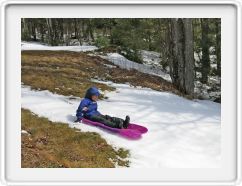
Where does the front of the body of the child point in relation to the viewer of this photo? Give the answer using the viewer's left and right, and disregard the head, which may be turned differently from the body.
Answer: facing to the right of the viewer
